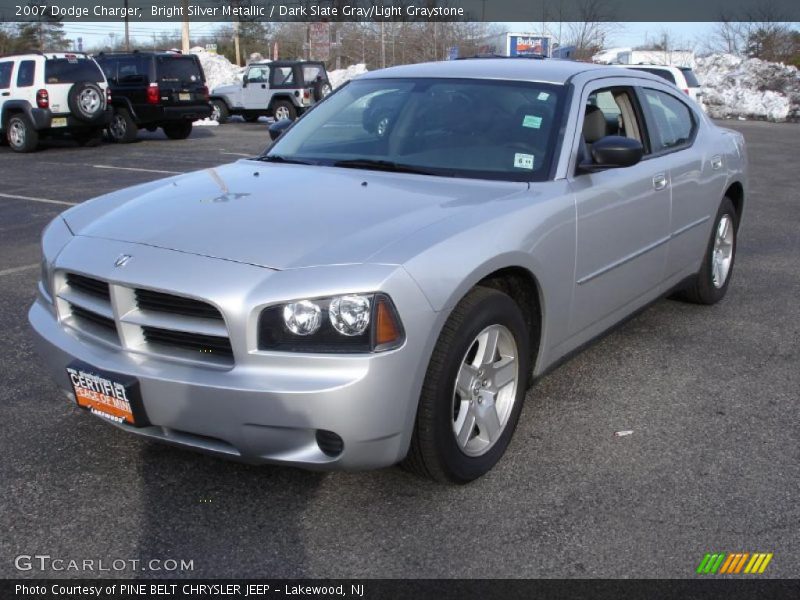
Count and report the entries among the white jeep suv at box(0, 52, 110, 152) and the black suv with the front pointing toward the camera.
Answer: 0

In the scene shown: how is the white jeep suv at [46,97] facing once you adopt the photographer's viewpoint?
facing away from the viewer and to the left of the viewer

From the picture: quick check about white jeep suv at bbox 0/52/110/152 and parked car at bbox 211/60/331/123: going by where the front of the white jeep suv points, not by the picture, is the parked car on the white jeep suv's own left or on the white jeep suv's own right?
on the white jeep suv's own right

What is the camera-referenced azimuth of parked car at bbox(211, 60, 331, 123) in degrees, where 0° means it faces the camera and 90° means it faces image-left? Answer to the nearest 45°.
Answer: approximately 135°

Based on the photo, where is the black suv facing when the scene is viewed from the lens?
facing away from the viewer and to the left of the viewer

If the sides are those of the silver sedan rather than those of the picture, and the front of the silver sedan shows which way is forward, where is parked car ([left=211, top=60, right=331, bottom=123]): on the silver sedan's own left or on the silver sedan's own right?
on the silver sedan's own right

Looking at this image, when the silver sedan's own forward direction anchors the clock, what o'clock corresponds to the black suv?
The black suv is roughly at 4 o'clock from the silver sedan.

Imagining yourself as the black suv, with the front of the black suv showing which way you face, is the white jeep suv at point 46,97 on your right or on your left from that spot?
on your left

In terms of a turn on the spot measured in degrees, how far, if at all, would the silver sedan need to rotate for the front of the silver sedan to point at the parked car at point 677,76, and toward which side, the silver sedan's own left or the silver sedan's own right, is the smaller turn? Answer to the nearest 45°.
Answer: approximately 135° to the silver sedan's own right
